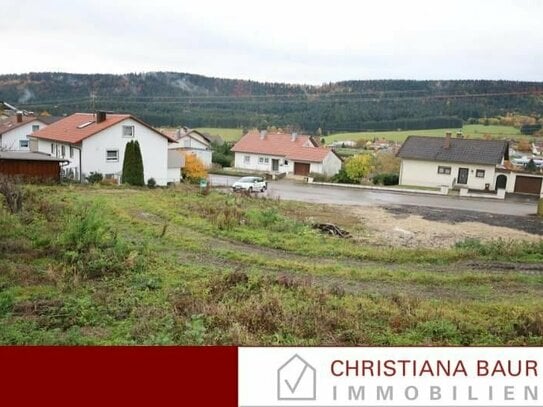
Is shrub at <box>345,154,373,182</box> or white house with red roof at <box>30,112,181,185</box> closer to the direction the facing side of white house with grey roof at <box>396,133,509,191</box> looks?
the white house with red roof

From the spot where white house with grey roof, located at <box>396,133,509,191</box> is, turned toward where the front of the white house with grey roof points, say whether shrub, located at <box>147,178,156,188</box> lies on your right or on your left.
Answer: on your right

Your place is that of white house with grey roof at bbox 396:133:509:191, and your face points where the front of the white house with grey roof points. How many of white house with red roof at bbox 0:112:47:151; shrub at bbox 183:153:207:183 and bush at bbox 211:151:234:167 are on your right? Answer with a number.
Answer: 3

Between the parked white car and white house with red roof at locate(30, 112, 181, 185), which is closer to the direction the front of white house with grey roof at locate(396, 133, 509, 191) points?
the white house with red roof

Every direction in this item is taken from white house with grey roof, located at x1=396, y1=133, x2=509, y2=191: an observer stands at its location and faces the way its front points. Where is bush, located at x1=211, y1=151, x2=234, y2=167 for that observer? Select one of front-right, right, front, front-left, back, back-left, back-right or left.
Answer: right

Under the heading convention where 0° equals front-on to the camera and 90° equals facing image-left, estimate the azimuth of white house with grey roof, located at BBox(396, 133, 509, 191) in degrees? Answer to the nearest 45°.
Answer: approximately 0°

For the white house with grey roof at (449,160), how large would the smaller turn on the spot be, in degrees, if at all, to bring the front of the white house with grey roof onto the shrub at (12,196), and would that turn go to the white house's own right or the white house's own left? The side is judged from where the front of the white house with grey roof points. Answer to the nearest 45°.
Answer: approximately 45° to the white house's own right

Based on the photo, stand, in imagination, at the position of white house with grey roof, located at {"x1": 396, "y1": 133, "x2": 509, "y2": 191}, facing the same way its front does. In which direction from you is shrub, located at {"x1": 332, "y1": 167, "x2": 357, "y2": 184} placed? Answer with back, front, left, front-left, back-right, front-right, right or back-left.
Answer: back-right

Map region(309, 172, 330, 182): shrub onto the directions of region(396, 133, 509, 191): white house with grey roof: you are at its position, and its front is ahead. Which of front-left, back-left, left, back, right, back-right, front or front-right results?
back-right

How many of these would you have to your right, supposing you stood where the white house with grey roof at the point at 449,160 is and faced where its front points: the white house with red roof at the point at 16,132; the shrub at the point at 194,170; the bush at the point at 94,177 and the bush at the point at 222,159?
4

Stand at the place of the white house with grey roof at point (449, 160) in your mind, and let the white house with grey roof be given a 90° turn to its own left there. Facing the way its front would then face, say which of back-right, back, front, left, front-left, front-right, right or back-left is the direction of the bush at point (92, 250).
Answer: back-right

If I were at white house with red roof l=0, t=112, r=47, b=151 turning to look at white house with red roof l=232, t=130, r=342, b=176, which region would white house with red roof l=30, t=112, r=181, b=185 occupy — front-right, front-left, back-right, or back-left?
front-right
